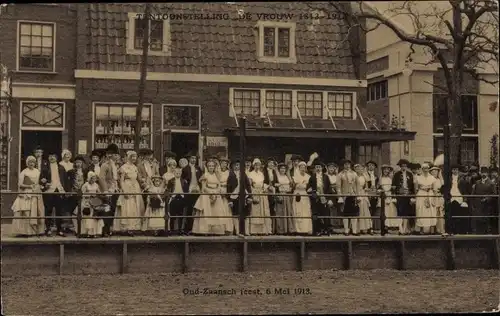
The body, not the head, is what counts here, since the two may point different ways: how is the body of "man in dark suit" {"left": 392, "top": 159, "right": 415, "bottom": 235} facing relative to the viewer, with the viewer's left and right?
facing the viewer

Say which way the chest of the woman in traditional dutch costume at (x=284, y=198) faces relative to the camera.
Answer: toward the camera

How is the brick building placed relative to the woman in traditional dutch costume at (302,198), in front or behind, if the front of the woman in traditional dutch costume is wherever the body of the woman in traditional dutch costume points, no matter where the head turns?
behind

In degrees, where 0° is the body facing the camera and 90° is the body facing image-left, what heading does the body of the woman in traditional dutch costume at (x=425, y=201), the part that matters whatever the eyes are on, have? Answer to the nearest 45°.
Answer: approximately 0°

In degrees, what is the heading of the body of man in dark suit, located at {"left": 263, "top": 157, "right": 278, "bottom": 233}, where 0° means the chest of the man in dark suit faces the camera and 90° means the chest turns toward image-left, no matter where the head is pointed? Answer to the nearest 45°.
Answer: approximately 0°

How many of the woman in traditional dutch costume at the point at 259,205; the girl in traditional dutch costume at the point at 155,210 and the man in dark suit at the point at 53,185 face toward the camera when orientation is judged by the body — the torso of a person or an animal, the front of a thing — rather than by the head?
3

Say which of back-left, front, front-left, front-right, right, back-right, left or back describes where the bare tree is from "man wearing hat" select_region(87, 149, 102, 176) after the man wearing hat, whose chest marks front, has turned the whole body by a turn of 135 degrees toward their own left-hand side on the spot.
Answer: front-right

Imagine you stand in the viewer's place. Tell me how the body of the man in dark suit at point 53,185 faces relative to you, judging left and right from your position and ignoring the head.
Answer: facing the viewer

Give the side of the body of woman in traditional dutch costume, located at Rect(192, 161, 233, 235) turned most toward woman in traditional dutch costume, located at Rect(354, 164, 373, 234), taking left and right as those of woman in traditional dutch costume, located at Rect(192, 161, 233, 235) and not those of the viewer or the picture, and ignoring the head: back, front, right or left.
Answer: left

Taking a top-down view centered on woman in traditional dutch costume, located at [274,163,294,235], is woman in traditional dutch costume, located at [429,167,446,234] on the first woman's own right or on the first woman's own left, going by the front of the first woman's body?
on the first woman's own left

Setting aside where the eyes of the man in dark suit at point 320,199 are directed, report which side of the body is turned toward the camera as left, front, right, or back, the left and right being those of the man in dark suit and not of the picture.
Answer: front

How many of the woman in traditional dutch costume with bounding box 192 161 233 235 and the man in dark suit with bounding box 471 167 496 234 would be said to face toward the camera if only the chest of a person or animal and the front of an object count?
2

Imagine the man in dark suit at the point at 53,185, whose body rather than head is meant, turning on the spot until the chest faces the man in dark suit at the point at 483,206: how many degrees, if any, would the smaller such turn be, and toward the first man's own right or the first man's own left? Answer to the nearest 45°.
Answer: approximately 90° to the first man's own left

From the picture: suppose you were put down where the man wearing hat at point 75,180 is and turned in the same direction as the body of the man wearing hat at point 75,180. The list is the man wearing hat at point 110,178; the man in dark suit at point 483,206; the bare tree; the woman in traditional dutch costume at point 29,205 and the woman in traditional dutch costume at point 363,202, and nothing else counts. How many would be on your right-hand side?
1
